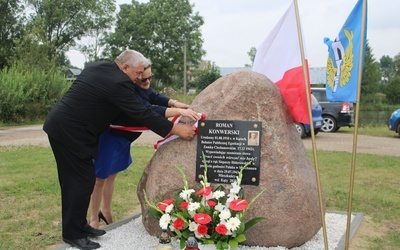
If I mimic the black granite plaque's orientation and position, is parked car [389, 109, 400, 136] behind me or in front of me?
behind

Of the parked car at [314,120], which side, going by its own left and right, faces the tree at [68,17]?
front

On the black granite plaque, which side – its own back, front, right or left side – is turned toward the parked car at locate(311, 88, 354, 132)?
back

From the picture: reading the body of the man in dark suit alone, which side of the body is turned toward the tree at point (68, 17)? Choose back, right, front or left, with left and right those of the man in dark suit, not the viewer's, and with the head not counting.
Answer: left

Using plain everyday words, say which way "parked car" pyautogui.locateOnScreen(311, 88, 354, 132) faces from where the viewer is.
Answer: facing away from the viewer and to the left of the viewer

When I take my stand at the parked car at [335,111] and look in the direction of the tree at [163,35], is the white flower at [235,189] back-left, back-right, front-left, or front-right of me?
back-left

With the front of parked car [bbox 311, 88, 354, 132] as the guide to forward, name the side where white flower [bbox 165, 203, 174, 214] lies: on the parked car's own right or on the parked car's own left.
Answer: on the parked car's own left

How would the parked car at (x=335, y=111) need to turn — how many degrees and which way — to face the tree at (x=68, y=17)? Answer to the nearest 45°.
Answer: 0° — it already faces it

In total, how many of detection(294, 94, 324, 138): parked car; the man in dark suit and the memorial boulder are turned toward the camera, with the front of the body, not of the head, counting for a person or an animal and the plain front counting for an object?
1

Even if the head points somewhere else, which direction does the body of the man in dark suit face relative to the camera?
to the viewer's right
